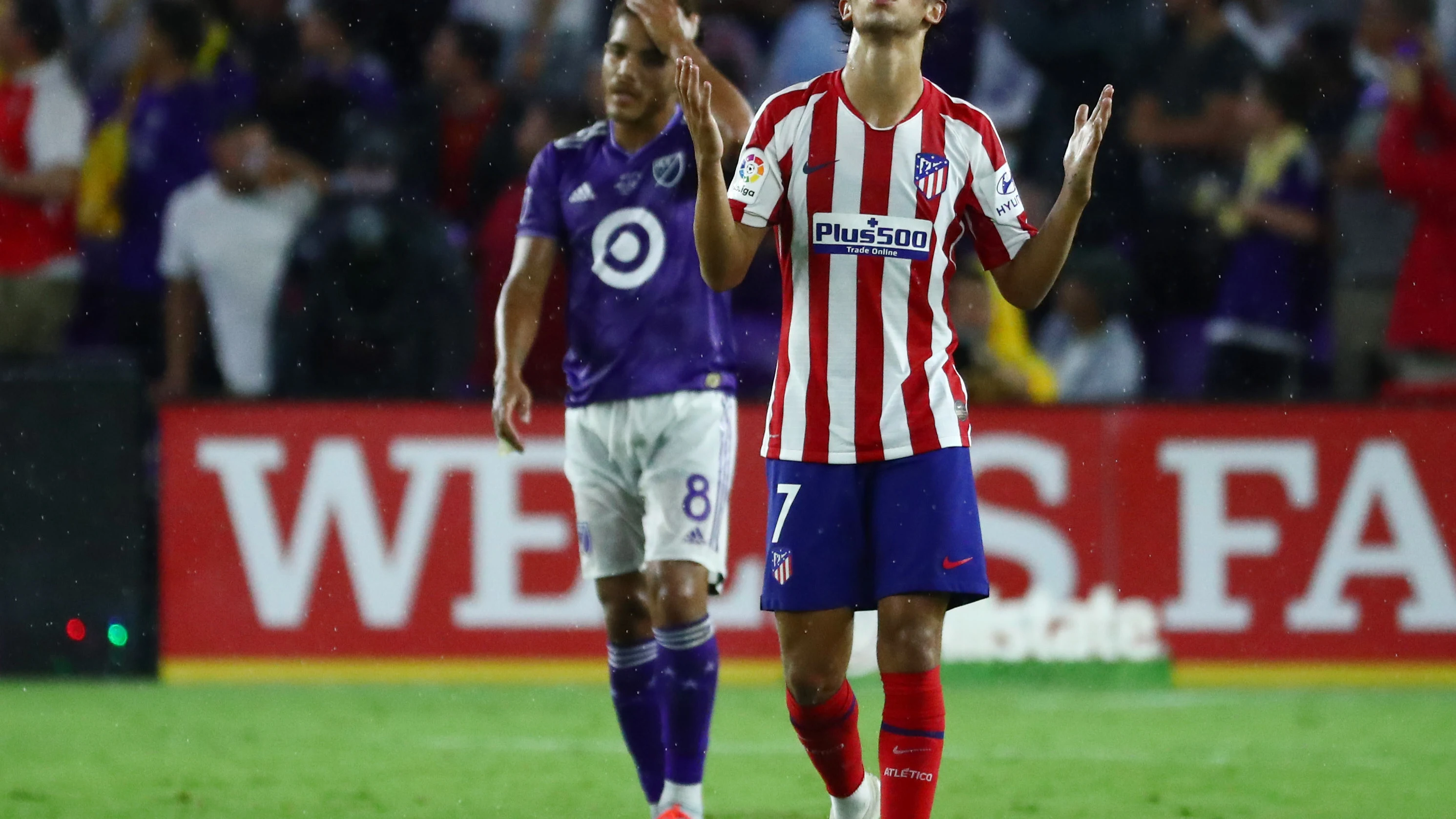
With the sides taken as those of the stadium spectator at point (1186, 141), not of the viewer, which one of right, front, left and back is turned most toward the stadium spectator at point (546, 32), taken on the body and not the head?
right

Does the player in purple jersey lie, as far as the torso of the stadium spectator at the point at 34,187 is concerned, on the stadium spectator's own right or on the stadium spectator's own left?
on the stadium spectator's own left

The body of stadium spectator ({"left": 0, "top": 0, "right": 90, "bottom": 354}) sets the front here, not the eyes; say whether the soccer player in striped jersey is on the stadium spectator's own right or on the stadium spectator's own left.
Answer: on the stadium spectator's own left

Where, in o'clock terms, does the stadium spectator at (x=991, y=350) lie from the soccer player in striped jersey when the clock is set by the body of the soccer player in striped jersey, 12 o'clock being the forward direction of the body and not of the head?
The stadium spectator is roughly at 6 o'clock from the soccer player in striped jersey.

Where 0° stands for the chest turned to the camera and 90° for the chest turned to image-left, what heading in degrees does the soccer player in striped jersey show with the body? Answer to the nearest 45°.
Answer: approximately 0°

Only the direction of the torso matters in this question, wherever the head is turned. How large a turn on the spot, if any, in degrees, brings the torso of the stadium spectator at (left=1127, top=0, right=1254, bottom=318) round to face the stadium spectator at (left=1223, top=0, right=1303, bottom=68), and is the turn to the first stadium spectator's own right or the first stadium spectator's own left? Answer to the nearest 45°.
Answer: approximately 135° to the first stadium spectator's own left

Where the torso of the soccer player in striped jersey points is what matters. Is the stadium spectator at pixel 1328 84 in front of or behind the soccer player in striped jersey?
behind

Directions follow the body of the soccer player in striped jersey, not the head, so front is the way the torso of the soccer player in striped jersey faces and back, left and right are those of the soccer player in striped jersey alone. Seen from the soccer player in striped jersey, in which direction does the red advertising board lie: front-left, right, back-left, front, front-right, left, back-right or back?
back

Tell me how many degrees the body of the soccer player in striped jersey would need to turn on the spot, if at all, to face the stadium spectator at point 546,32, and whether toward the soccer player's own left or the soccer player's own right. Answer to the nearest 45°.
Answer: approximately 180°
